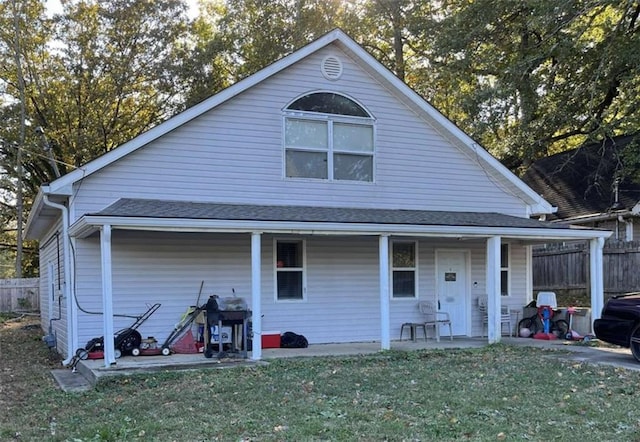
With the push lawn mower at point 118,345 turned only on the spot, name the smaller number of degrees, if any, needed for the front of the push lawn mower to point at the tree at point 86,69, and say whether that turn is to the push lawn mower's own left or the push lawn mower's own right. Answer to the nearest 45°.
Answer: approximately 90° to the push lawn mower's own right

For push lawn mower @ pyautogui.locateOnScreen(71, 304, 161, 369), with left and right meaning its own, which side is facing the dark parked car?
back

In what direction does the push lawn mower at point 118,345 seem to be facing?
to the viewer's left
